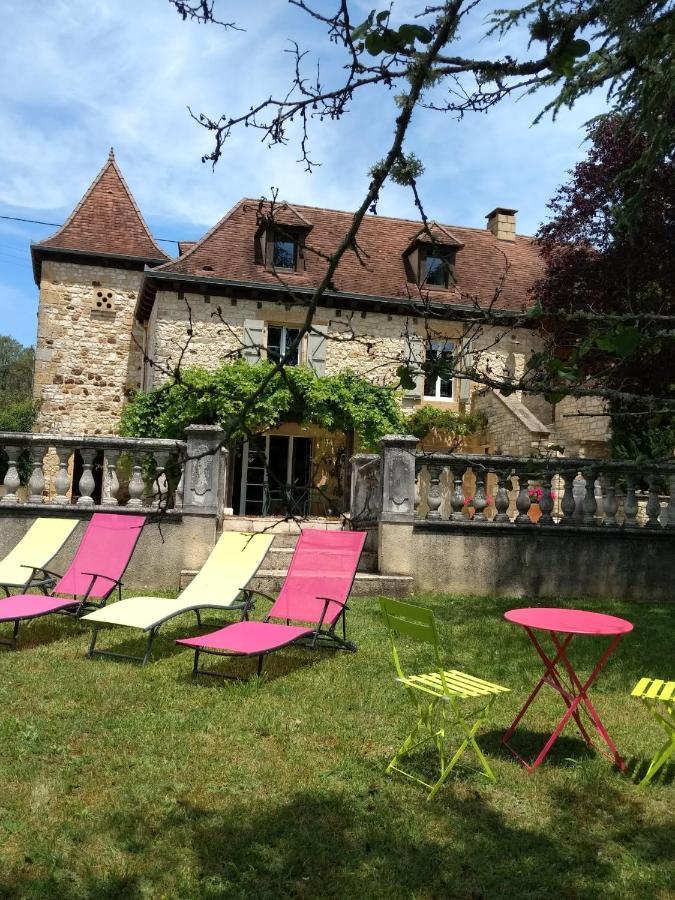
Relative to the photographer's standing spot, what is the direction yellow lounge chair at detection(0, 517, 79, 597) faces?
facing the viewer and to the left of the viewer

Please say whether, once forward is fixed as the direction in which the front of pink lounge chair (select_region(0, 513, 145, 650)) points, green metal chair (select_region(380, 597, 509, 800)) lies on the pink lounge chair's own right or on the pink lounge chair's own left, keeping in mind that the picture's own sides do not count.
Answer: on the pink lounge chair's own left

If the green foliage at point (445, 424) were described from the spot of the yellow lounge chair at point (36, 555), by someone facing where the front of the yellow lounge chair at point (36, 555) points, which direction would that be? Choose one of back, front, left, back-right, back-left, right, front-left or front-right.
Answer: back

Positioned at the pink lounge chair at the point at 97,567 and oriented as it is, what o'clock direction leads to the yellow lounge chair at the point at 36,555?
The yellow lounge chair is roughly at 3 o'clock from the pink lounge chair.

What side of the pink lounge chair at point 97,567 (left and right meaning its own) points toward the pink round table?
left

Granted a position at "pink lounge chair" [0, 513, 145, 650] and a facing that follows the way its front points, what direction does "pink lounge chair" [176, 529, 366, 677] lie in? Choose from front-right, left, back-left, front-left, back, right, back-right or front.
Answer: left

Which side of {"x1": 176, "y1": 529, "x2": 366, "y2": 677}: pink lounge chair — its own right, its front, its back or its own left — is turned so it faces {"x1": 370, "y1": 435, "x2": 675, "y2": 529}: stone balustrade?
back

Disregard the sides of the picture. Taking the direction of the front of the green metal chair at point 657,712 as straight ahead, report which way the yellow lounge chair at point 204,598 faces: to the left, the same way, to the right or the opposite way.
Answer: to the left

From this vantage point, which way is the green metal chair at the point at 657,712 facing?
to the viewer's left
